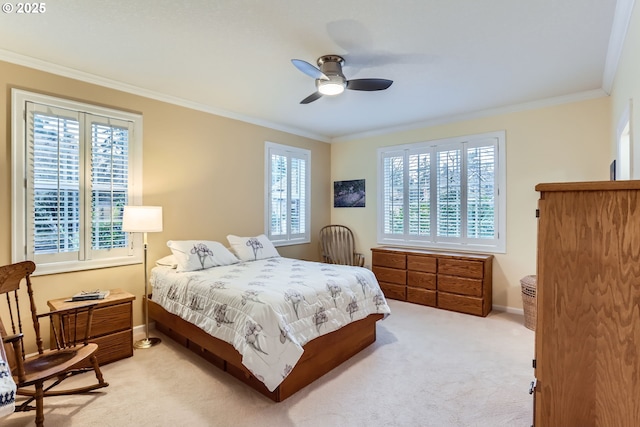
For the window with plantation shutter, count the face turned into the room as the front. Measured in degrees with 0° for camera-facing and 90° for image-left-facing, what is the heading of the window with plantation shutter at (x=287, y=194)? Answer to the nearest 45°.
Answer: approximately 315°

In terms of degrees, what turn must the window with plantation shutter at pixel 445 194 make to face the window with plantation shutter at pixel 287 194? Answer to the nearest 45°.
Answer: approximately 45° to its right

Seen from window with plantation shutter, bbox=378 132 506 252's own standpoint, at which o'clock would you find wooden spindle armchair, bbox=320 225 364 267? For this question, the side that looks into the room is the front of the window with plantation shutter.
The wooden spindle armchair is roughly at 2 o'clock from the window with plantation shutter.

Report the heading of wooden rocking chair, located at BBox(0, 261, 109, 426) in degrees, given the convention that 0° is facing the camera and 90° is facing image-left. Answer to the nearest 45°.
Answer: approximately 315°

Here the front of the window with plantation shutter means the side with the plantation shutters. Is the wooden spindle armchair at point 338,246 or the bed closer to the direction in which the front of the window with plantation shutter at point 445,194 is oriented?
the bed

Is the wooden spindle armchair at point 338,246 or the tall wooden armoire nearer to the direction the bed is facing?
the tall wooden armoire

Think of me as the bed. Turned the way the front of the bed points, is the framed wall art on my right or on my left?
on my left

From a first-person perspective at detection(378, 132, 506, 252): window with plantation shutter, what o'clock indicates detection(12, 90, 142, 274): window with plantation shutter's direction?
detection(12, 90, 142, 274): window with plantation shutter is roughly at 12 o'clock from detection(378, 132, 506, 252): window with plantation shutter.

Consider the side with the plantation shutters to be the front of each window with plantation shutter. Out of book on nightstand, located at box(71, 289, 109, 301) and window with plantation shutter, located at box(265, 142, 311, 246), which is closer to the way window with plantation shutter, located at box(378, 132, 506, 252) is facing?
the book on nightstand

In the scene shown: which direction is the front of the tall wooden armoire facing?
to the viewer's left

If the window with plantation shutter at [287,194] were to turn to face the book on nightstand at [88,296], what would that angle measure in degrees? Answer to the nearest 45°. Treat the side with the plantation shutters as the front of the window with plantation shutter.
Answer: approximately 90° to its right

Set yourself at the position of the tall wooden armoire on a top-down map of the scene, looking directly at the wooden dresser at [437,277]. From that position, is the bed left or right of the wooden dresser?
left
